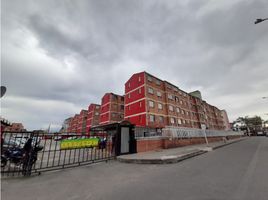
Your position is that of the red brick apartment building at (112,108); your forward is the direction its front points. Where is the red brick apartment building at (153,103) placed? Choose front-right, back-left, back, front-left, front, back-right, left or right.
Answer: front

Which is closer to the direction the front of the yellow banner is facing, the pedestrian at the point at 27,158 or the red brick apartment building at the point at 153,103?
the pedestrian

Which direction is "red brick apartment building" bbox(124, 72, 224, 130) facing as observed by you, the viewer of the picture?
facing the viewer and to the right of the viewer

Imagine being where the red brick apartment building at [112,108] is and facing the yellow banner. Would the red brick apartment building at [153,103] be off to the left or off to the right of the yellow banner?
left

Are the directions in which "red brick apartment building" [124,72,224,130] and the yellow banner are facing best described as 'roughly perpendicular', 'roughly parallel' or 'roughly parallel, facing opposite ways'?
roughly parallel

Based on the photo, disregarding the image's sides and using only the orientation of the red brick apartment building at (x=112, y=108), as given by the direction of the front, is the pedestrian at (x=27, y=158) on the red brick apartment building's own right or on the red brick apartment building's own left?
on the red brick apartment building's own right

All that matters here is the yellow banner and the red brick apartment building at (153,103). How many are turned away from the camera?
0

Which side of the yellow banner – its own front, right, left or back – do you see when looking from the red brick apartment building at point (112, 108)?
back

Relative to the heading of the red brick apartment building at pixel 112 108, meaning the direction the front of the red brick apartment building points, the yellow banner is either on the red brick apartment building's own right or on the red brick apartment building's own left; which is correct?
on the red brick apartment building's own right

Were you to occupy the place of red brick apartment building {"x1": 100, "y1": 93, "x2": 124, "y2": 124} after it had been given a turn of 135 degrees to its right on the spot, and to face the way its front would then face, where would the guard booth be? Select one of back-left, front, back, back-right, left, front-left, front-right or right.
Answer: left

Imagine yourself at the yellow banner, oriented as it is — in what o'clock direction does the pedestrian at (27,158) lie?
The pedestrian is roughly at 2 o'clock from the yellow banner.

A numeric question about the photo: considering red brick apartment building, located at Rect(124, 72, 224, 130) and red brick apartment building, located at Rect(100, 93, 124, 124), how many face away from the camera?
0

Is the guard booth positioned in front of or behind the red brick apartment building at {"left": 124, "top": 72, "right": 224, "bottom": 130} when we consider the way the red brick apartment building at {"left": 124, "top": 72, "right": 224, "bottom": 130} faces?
in front

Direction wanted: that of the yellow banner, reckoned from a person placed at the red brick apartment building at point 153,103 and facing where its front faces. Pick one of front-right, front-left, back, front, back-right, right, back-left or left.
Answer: front-right

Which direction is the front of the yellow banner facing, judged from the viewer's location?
facing the viewer

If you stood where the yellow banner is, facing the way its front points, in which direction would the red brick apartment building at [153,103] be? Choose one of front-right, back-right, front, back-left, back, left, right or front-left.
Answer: back-left

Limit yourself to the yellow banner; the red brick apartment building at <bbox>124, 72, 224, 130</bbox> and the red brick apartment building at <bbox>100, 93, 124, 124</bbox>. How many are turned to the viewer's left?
0

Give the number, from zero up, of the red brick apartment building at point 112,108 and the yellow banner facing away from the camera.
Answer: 0
